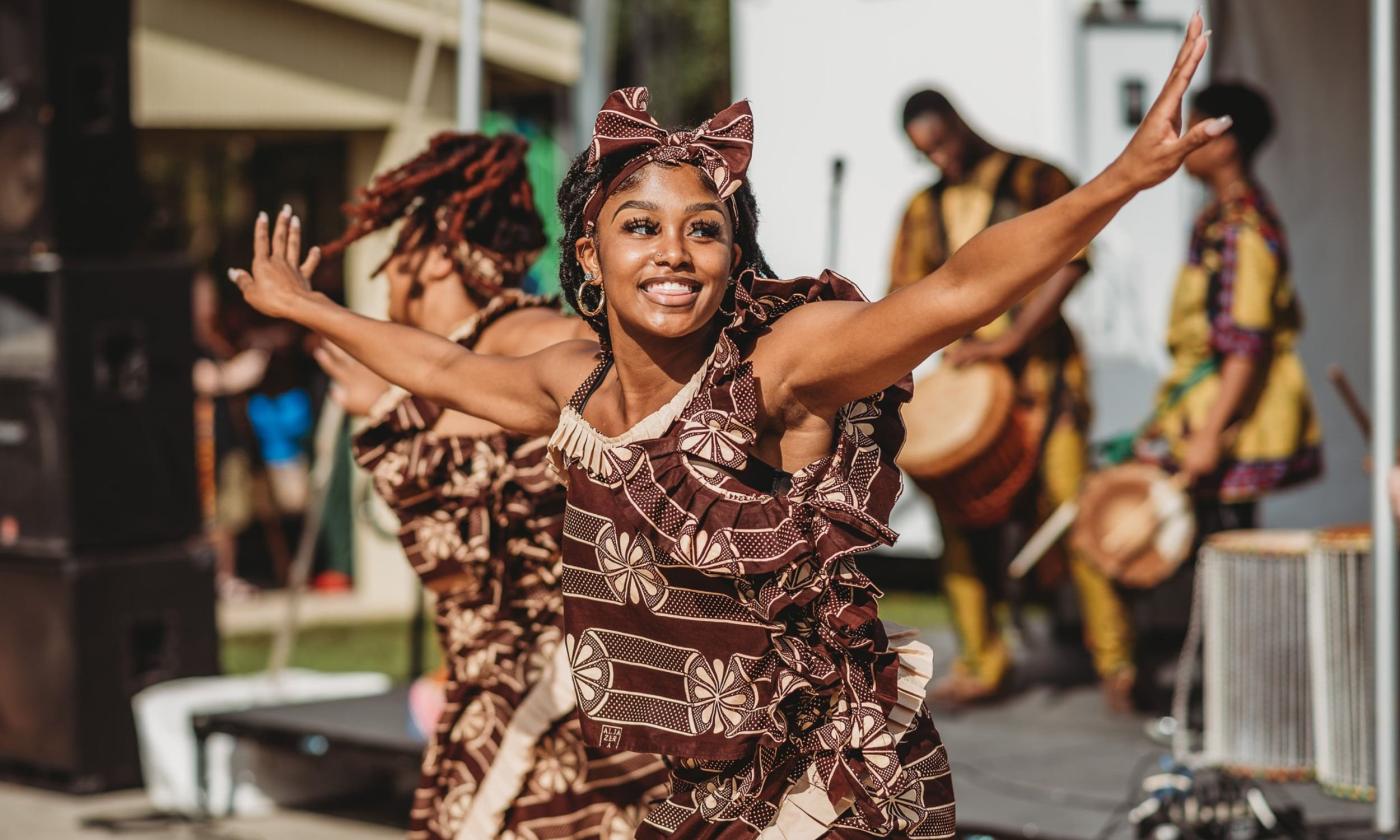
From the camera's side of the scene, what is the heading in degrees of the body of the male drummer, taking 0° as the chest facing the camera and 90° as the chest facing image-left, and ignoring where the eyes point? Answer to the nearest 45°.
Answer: approximately 45°

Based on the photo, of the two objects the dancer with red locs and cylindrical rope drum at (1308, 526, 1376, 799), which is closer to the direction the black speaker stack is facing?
the dancer with red locs

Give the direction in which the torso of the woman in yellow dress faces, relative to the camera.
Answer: to the viewer's left

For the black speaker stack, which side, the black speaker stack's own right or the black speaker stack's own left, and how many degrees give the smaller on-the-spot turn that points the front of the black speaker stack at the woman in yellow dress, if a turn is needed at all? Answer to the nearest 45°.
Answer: approximately 90° to the black speaker stack's own left

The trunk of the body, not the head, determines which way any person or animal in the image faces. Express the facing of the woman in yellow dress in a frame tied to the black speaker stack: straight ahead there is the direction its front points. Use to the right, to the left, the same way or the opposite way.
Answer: to the right

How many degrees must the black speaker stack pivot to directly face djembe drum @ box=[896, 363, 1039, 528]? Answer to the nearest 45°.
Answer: approximately 90° to its left

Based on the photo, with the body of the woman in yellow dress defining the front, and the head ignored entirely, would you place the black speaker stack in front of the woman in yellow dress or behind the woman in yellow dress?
in front

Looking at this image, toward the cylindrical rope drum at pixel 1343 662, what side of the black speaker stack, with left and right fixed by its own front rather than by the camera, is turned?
left

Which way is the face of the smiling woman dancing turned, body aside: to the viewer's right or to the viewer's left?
to the viewer's right

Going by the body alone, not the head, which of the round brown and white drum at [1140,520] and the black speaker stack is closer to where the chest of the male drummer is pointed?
the black speaker stack

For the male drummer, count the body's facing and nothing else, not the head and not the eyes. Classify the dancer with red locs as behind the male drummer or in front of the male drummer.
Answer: in front

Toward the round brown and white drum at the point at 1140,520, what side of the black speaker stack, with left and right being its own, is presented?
left

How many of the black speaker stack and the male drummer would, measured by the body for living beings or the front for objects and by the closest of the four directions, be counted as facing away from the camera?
0
